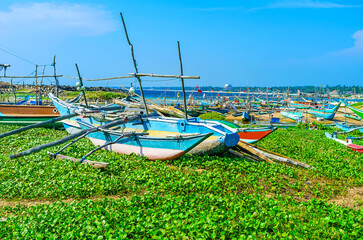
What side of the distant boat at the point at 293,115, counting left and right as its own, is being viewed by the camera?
left

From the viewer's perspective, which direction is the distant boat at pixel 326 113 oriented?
to the viewer's right

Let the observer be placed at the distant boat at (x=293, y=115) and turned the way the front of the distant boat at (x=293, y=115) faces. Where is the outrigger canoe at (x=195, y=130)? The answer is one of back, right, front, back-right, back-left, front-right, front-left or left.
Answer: left
